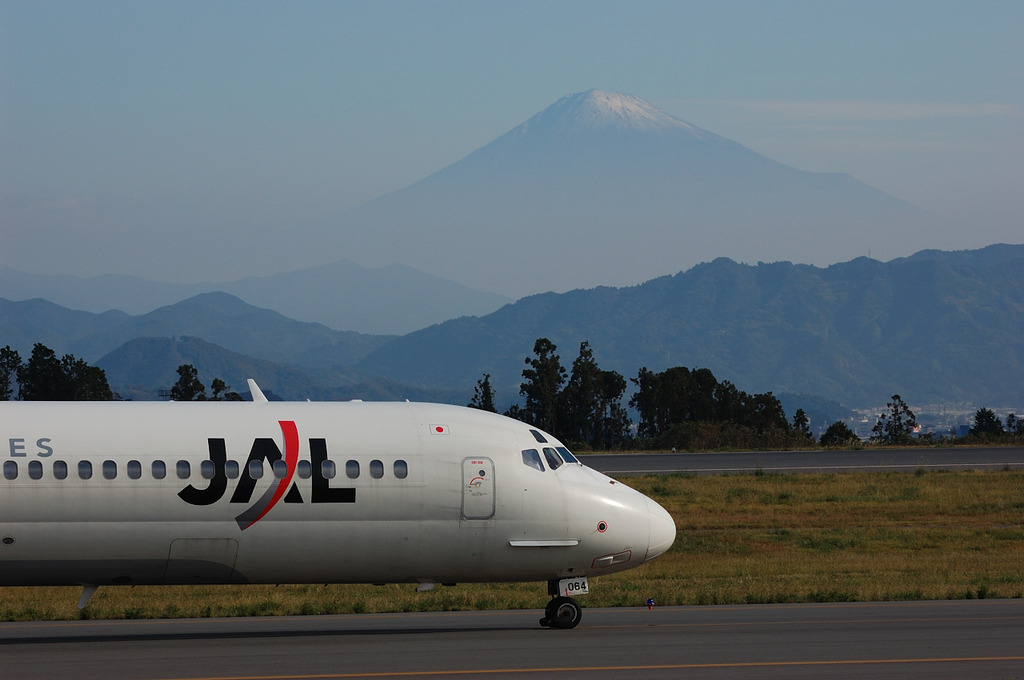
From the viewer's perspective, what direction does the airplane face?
to the viewer's right
